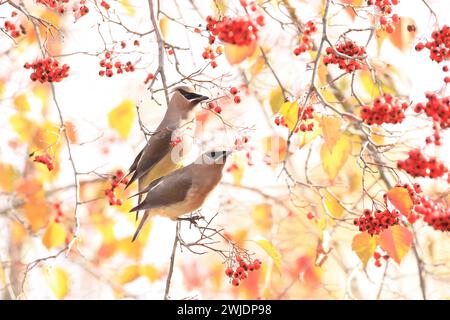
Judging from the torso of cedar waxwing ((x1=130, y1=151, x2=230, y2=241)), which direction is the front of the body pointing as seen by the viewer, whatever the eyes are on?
to the viewer's right

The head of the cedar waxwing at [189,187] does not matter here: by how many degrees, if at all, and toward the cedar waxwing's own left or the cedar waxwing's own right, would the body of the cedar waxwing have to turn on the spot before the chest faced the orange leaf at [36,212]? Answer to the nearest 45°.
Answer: approximately 135° to the cedar waxwing's own left

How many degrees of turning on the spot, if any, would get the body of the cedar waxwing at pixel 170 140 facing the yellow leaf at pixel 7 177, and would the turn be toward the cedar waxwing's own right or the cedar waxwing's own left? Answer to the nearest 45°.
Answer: approximately 135° to the cedar waxwing's own left

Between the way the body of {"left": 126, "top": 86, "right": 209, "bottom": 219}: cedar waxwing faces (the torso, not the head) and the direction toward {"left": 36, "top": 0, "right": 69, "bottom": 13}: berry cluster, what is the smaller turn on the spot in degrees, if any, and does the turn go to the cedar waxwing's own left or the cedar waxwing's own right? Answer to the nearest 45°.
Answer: approximately 135° to the cedar waxwing's own right

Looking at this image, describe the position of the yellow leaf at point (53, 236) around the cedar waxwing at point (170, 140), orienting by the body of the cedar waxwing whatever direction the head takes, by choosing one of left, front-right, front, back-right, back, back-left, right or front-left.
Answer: back-left

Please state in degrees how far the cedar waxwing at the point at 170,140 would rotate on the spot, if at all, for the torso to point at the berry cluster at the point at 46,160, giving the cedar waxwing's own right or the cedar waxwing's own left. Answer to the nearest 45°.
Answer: approximately 180°

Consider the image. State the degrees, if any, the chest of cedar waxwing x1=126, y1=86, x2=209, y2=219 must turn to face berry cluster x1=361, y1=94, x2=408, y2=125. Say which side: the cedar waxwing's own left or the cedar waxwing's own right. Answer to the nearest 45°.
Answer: approximately 45° to the cedar waxwing's own right

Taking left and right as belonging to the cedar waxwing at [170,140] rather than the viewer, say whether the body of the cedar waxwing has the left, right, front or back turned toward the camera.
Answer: right

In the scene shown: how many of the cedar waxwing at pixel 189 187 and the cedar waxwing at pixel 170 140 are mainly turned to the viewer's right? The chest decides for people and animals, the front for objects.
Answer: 2
